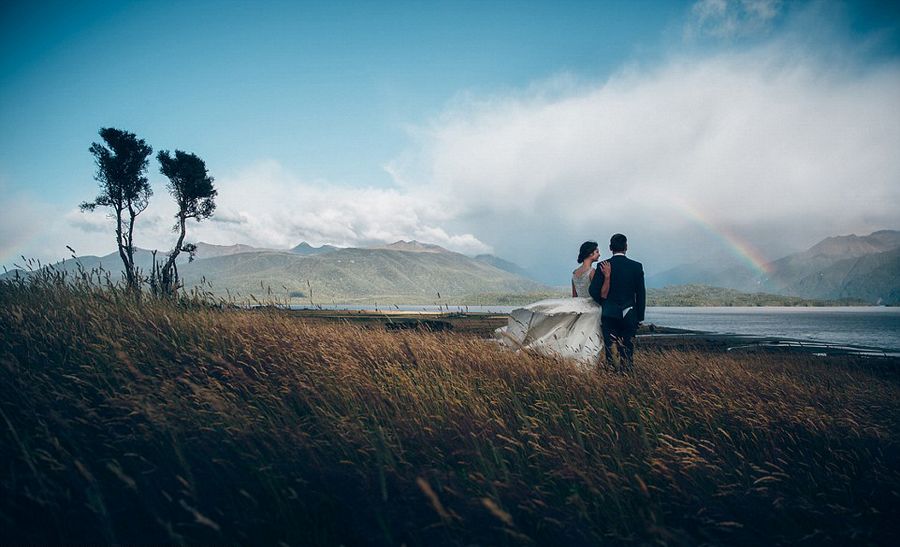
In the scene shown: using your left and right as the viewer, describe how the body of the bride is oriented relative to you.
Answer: facing away from the viewer and to the right of the viewer

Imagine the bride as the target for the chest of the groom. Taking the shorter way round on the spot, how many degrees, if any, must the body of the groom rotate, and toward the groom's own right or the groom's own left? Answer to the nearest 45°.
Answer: approximately 45° to the groom's own left

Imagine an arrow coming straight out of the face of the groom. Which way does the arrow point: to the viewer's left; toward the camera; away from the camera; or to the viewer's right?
away from the camera

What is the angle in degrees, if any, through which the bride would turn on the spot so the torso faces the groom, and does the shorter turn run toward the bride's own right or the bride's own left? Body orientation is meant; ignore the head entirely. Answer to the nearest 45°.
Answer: approximately 90° to the bride's own right

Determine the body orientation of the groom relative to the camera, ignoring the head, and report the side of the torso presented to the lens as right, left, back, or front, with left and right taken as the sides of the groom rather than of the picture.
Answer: back
